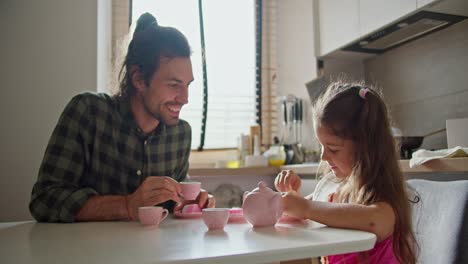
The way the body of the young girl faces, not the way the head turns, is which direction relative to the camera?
to the viewer's left

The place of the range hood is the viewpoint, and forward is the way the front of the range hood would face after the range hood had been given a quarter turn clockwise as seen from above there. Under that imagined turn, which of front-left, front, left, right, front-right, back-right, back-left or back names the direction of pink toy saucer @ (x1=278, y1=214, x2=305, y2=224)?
back-left

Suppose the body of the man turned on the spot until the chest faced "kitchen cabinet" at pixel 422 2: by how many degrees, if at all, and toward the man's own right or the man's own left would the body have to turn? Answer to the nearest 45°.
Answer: approximately 45° to the man's own left

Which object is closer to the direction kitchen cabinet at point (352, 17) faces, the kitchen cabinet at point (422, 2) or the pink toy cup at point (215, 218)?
the pink toy cup

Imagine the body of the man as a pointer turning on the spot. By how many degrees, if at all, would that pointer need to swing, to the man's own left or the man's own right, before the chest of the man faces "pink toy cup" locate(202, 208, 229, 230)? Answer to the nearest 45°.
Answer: approximately 45° to the man's own right

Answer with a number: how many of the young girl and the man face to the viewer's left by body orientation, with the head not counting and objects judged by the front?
1

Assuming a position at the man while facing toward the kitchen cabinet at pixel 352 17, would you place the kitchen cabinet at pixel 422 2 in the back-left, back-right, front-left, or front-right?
front-right

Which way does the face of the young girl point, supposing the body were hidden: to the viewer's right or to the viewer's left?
to the viewer's left

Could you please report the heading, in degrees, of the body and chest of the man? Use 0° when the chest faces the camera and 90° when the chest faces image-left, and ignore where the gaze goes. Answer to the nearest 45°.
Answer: approximately 315°

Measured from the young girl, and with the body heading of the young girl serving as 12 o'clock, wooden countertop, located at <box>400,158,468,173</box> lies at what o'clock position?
The wooden countertop is roughly at 4 o'clock from the young girl.

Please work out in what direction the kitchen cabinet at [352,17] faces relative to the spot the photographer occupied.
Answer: facing the viewer and to the left of the viewer

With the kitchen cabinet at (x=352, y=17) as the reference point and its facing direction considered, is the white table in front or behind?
in front

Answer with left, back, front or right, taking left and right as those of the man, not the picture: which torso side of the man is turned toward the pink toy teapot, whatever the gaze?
front

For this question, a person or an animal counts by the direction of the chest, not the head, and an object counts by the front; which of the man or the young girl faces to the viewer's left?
the young girl
